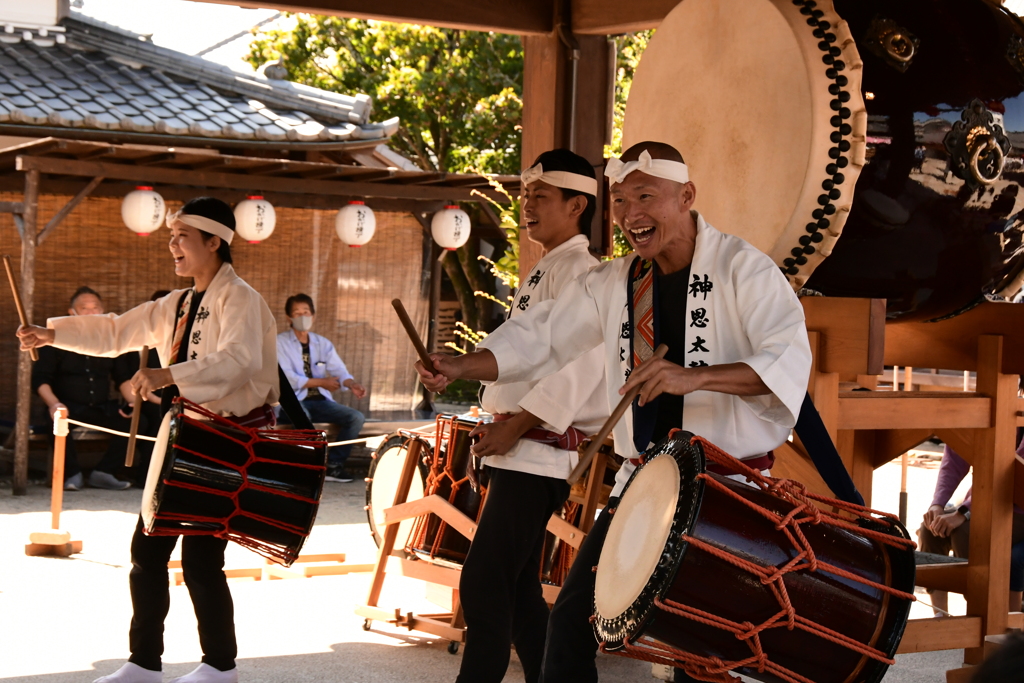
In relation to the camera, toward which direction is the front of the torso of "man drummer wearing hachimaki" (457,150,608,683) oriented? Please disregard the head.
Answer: to the viewer's left

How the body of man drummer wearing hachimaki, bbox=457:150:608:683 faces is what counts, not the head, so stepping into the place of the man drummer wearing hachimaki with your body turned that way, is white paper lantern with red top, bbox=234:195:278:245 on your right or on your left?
on your right

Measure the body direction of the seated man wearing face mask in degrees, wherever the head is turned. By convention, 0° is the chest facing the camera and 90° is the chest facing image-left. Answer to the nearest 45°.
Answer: approximately 315°

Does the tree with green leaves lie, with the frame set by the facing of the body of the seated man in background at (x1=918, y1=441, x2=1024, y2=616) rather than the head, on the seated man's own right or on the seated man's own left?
on the seated man's own right

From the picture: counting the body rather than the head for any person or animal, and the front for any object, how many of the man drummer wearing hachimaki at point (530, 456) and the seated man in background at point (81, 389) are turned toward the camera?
1

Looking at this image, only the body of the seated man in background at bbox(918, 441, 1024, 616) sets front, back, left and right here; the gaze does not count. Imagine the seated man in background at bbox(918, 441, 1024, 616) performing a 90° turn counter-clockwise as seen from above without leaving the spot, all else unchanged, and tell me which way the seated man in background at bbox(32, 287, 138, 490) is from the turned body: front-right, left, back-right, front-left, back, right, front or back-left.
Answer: back-right

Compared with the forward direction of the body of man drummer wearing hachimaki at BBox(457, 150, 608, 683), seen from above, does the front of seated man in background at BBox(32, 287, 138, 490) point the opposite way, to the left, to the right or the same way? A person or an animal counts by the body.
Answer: to the left

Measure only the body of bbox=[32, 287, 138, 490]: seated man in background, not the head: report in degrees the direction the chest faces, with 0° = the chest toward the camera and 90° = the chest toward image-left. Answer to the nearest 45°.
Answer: approximately 0°

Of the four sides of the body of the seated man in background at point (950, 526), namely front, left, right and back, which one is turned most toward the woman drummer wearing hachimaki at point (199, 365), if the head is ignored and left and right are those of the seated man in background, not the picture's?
front
